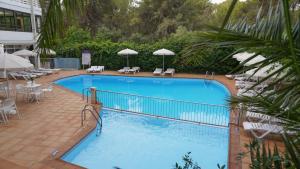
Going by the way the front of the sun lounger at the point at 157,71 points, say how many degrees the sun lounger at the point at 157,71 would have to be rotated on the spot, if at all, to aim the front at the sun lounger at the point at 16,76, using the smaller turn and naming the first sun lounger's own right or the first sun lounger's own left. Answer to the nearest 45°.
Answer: approximately 45° to the first sun lounger's own right

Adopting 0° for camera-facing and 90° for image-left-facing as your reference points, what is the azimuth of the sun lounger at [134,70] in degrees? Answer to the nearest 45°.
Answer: approximately 45°

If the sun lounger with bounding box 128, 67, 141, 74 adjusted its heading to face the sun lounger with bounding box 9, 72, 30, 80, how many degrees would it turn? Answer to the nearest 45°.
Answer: approximately 45° to its right

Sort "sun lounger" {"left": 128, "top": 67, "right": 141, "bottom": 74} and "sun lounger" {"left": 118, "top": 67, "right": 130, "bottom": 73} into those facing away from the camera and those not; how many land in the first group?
0

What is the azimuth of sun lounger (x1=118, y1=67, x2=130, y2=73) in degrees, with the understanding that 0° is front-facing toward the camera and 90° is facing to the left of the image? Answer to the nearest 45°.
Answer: approximately 45°

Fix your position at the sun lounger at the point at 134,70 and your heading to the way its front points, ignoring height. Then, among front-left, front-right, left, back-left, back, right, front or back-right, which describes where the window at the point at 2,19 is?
front-right

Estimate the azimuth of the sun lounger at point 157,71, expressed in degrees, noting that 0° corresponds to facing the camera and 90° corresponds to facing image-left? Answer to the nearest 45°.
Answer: approximately 45°

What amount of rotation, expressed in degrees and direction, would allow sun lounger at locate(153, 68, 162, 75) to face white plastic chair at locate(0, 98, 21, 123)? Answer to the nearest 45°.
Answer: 0° — it already faces it

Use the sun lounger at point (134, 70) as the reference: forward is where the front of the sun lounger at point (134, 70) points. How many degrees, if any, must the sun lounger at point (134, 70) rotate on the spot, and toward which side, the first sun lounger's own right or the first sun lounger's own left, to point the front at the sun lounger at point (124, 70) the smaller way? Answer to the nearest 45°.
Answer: approximately 45° to the first sun lounger's own right

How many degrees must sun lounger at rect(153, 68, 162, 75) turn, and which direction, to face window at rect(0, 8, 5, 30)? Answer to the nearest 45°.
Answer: approximately 45° to its right

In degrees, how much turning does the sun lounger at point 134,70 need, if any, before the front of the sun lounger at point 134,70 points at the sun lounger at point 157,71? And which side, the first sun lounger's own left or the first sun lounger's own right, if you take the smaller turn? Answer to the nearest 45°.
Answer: approximately 90° to the first sun lounger's own left

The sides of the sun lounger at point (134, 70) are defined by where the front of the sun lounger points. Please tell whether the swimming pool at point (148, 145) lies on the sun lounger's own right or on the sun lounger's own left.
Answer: on the sun lounger's own left

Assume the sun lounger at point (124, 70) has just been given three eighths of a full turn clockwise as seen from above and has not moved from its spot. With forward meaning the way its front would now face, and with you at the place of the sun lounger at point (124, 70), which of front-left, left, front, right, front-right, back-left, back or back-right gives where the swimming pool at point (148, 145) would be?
back

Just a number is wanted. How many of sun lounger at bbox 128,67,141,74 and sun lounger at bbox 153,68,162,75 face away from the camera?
0

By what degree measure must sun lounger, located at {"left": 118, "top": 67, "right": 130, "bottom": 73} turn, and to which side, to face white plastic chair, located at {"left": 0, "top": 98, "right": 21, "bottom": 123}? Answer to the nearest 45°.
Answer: approximately 45° to its left
